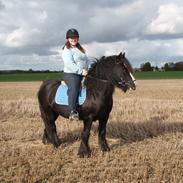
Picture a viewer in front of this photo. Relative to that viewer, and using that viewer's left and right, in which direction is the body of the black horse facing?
facing the viewer and to the right of the viewer
